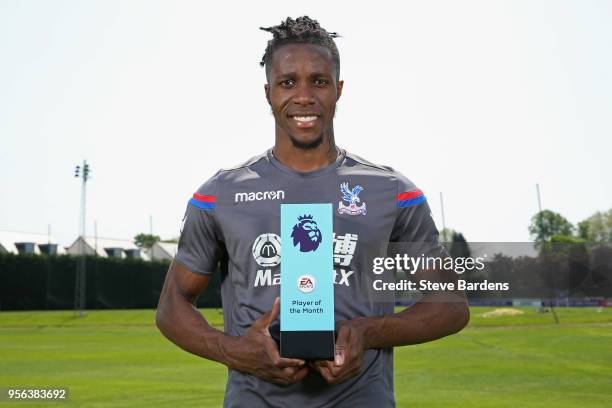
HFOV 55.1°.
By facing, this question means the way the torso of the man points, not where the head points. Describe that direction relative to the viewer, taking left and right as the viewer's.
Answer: facing the viewer

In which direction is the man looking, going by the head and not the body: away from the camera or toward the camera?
toward the camera
